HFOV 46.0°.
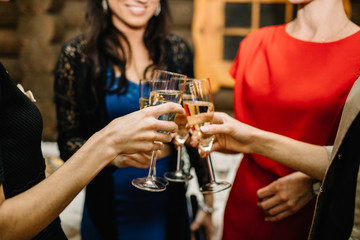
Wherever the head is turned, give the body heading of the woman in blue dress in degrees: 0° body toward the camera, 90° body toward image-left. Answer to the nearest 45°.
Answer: approximately 0°

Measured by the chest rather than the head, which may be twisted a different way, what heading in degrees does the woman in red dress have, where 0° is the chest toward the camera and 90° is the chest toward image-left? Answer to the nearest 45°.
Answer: approximately 45°

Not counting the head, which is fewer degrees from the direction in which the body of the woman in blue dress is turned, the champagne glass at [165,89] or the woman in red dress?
the champagne glass

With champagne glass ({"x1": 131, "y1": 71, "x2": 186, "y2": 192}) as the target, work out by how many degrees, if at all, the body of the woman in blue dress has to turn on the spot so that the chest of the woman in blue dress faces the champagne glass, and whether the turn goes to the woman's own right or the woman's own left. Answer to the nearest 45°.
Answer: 0° — they already face it

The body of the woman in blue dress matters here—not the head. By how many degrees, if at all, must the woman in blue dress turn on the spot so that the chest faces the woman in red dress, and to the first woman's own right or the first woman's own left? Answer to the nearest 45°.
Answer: approximately 45° to the first woman's own left

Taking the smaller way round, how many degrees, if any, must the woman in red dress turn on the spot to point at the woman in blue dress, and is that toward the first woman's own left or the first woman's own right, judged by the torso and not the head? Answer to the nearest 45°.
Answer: approximately 45° to the first woman's own right
